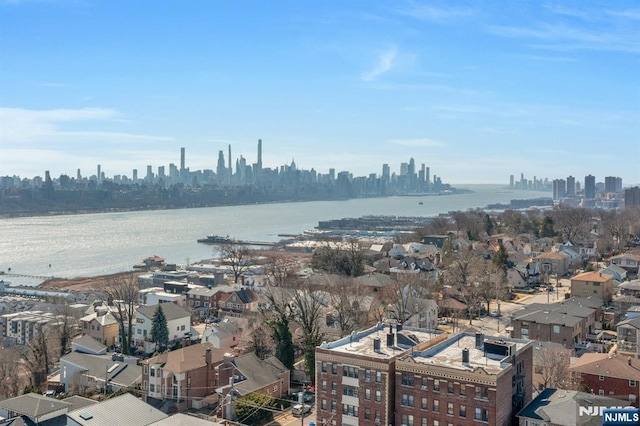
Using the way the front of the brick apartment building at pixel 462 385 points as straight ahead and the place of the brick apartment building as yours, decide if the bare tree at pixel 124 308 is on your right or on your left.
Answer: on your right

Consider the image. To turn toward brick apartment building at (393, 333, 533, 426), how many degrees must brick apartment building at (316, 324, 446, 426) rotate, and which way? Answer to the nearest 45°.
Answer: approximately 135° to its left

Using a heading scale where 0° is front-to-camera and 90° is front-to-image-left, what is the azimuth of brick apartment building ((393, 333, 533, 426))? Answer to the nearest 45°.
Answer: approximately 45°

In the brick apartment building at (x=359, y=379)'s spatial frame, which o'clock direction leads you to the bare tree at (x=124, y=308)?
The bare tree is roughly at 3 o'clock from the brick apartment building.

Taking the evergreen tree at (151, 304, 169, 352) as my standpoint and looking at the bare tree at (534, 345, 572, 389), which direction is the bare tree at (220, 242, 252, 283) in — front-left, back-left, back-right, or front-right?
back-left

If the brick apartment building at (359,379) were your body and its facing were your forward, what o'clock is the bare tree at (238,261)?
The bare tree is roughly at 4 o'clock from the brick apartment building.

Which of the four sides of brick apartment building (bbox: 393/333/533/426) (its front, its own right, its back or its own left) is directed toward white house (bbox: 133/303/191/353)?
right
